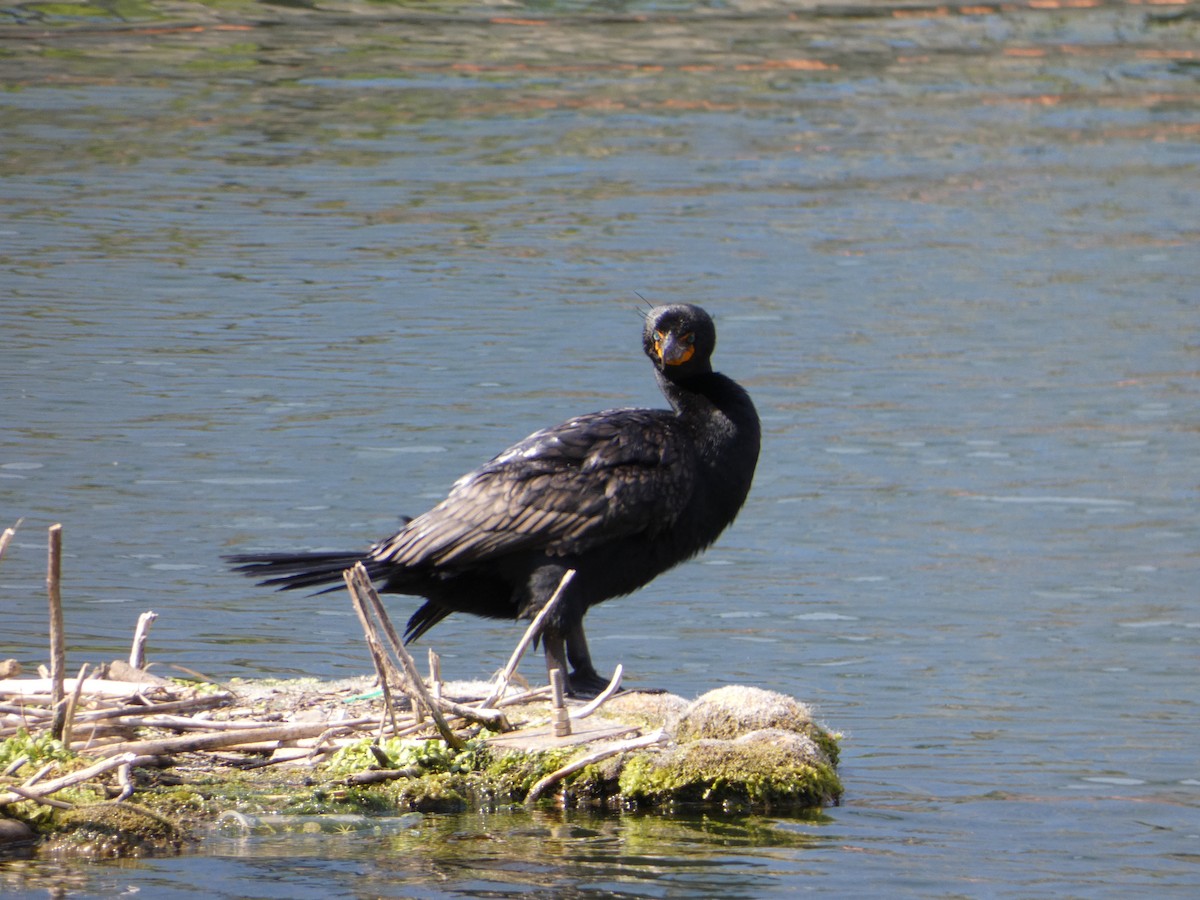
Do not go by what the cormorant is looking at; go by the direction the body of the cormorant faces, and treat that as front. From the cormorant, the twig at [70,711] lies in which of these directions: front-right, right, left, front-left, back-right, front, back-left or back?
back-right

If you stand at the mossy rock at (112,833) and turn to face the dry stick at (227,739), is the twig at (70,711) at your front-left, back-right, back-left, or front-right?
front-left

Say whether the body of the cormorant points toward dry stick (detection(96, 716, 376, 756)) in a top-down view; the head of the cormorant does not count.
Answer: no

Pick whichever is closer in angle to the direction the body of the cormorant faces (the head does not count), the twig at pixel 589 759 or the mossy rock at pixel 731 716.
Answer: the mossy rock

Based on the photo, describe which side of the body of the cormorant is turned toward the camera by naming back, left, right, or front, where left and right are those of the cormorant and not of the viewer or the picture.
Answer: right

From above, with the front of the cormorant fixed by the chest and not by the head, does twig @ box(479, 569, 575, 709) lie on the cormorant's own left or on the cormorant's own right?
on the cormorant's own right

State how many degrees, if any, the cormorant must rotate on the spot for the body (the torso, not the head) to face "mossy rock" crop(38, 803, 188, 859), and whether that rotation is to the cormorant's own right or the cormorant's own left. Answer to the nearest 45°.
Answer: approximately 135° to the cormorant's own right

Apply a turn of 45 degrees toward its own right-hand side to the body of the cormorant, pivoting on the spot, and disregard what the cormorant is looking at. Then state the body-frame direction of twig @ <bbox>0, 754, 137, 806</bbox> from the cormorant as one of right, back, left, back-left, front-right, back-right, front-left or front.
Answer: right

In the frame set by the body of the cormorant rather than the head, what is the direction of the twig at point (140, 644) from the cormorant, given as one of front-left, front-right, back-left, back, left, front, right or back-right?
back

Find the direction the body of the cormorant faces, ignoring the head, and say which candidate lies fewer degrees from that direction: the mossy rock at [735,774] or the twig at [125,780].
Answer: the mossy rock

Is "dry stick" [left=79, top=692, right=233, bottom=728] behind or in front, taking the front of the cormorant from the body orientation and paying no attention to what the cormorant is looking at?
behind

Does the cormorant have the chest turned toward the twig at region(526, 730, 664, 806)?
no

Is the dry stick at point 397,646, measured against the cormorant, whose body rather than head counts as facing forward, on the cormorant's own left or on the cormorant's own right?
on the cormorant's own right

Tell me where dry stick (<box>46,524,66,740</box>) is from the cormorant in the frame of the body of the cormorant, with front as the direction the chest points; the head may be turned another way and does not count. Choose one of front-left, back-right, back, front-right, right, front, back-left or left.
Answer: back-right
